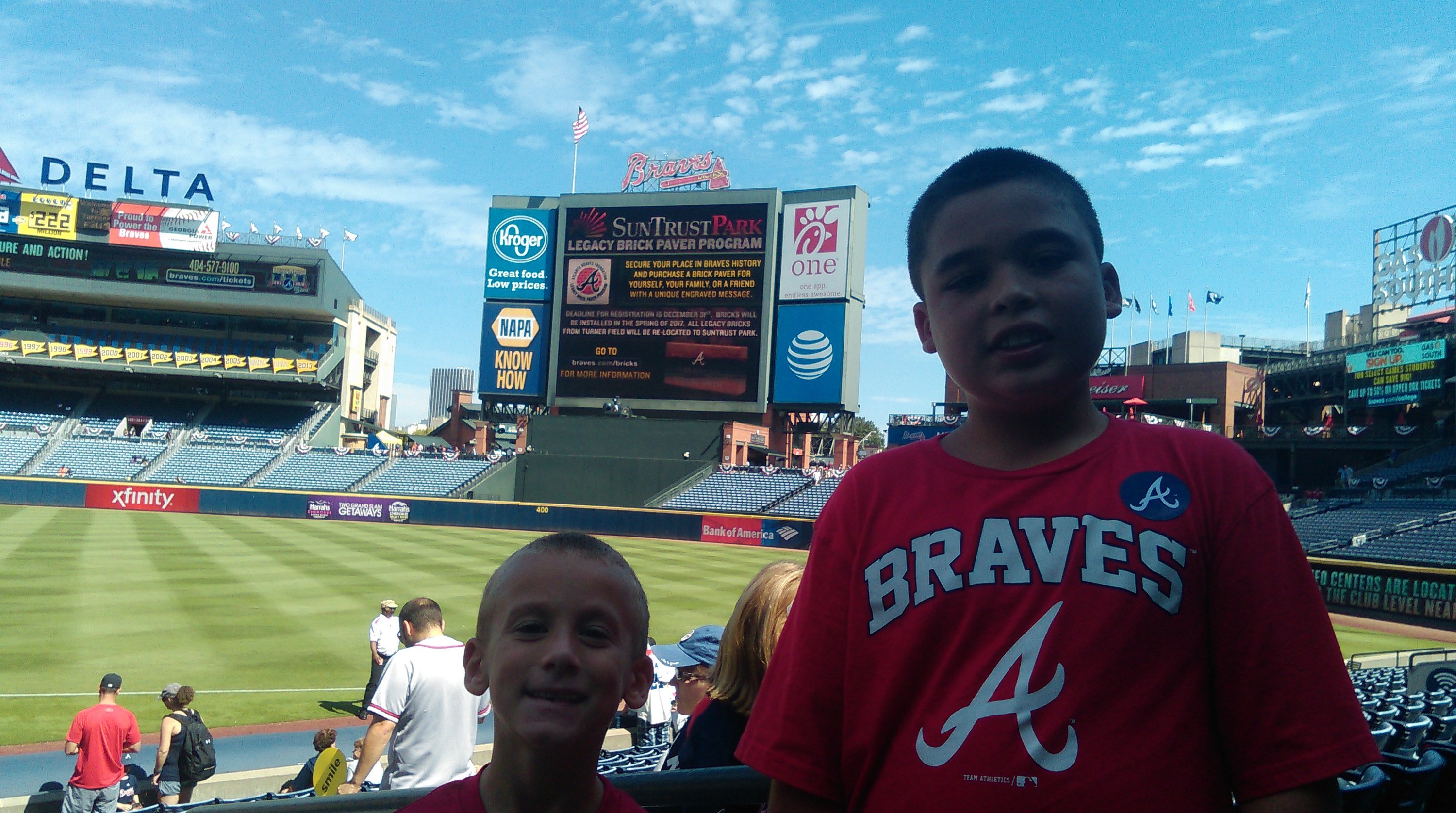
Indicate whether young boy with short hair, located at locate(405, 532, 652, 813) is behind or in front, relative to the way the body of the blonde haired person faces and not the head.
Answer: behind

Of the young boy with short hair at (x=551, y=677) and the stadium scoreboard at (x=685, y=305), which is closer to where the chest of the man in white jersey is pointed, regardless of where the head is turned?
the stadium scoreboard

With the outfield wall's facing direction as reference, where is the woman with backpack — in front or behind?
in front

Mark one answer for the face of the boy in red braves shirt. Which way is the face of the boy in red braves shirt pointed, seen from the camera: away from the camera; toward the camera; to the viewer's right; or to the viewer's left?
toward the camera

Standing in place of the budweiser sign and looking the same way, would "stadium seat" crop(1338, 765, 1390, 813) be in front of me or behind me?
in front

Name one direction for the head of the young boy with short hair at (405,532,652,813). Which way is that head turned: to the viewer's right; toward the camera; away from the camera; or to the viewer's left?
toward the camera

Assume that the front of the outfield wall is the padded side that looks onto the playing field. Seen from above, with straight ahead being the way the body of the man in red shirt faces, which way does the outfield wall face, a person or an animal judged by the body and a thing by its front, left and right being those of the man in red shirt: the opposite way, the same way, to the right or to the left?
the opposite way

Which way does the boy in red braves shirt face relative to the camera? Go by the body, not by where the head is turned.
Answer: toward the camera

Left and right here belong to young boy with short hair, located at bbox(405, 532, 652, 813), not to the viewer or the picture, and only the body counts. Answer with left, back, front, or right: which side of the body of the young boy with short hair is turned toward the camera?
front

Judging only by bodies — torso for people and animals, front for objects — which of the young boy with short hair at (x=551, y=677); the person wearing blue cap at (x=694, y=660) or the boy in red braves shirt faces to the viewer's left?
the person wearing blue cap

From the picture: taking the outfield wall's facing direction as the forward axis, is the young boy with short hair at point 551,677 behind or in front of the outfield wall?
in front

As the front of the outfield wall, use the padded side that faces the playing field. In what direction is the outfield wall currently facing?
toward the camera

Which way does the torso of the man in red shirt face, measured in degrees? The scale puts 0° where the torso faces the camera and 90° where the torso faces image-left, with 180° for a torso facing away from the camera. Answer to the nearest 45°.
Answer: approximately 180°

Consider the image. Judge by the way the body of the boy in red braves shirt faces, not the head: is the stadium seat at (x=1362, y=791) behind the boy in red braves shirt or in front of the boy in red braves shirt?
behind

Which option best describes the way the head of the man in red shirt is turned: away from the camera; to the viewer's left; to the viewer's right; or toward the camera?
away from the camera

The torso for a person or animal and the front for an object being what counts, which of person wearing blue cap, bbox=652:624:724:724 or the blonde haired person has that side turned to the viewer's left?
the person wearing blue cap
